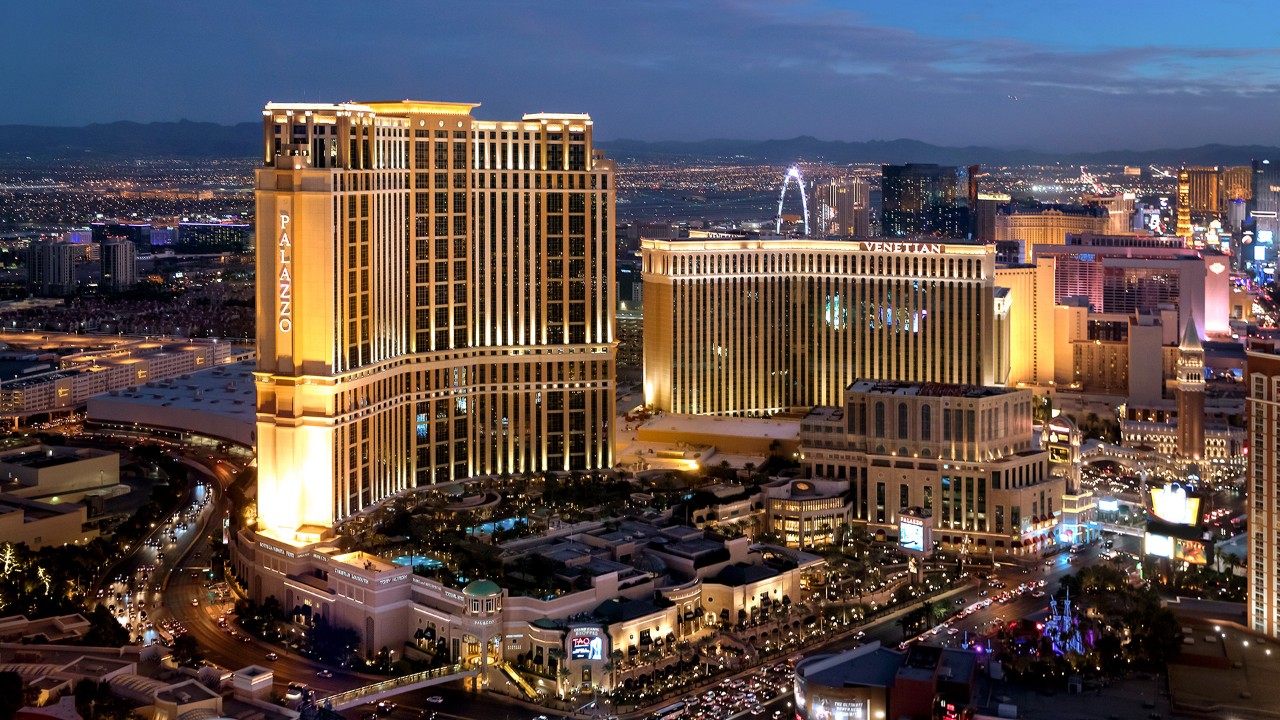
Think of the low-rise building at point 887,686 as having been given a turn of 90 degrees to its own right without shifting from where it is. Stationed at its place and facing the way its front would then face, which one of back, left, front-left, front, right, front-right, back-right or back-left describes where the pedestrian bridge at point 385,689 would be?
front-left

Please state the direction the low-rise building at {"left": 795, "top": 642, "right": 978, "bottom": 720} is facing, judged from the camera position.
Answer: facing the viewer and to the left of the viewer

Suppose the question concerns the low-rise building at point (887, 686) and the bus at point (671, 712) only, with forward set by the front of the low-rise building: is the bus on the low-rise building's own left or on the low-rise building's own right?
on the low-rise building's own right

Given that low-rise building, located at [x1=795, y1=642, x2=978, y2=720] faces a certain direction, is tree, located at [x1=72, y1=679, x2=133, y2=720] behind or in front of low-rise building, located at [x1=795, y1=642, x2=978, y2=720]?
in front

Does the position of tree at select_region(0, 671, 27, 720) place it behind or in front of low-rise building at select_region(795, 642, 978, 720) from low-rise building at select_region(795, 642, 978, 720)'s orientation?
in front
